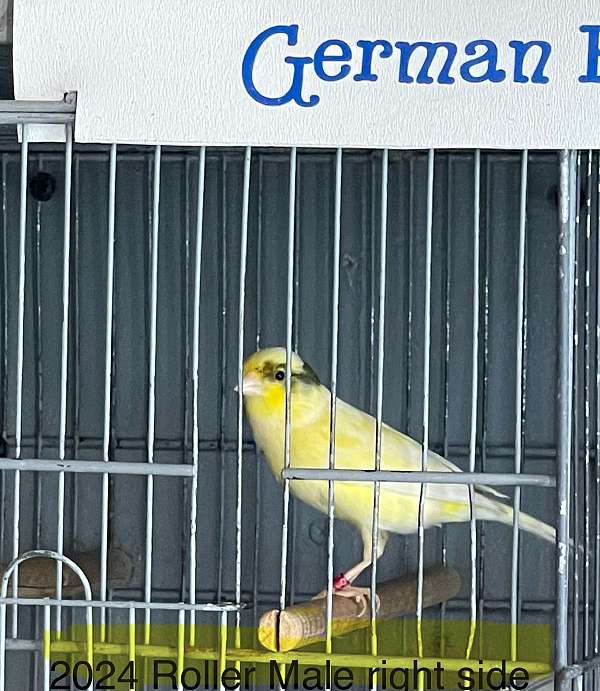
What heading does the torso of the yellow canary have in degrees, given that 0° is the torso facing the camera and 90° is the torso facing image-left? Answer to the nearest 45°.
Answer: approximately 90°

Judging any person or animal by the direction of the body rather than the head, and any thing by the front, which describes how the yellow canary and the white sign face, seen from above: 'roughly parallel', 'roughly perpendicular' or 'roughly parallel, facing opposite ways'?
roughly perpendicular

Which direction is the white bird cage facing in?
toward the camera

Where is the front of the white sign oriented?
toward the camera
